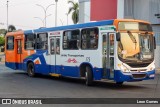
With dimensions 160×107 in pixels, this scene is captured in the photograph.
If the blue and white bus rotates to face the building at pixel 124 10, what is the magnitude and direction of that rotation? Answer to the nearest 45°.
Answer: approximately 135° to its left

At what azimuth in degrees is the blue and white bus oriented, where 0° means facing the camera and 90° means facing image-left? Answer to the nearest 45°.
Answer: approximately 315°
